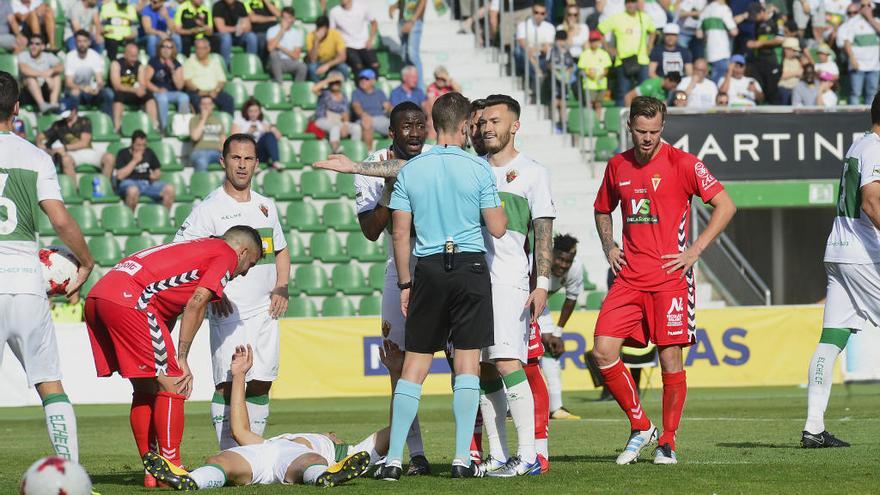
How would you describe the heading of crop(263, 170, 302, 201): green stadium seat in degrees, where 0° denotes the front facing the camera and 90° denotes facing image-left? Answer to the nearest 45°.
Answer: approximately 315°

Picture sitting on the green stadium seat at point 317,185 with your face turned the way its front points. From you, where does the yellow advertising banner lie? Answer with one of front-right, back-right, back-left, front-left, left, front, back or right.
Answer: front

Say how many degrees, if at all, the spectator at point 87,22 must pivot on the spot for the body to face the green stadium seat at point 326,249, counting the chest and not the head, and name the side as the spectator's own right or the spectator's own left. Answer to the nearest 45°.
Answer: approximately 45° to the spectator's own left

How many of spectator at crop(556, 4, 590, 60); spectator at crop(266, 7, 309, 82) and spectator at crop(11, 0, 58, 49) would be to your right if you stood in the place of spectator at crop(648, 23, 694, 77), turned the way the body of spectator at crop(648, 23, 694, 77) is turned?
3

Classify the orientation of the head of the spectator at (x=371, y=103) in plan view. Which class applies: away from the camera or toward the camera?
toward the camera

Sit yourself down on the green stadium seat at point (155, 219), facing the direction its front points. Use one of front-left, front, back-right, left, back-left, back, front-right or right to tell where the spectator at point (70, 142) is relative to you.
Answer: back

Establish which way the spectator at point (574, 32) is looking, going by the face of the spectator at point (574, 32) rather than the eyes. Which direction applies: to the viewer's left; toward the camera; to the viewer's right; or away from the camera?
toward the camera

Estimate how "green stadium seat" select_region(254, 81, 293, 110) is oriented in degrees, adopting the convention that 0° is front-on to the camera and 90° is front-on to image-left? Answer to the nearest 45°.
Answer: approximately 315°

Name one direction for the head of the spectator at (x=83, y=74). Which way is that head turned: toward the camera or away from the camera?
toward the camera

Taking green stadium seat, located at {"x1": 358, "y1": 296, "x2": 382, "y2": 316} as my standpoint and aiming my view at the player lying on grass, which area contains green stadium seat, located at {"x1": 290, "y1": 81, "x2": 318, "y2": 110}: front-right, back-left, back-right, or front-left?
back-right

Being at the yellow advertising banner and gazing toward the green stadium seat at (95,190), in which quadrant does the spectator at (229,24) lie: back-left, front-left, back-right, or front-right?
front-right

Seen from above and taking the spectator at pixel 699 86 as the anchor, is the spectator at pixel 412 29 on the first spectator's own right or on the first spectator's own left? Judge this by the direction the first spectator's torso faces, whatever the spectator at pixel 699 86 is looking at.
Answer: on the first spectator's own right

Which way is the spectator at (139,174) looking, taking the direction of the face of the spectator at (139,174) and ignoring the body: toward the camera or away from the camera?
toward the camera

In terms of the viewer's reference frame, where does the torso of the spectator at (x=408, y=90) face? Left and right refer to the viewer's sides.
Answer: facing the viewer and to the right of the viewer

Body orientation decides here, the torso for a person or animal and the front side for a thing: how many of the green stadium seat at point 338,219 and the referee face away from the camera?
1

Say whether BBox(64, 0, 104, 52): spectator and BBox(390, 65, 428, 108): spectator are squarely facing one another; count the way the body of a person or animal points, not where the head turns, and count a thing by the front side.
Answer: no

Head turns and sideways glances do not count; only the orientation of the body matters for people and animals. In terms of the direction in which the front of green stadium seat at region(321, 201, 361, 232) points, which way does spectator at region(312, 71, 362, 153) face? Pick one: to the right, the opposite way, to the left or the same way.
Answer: the same way

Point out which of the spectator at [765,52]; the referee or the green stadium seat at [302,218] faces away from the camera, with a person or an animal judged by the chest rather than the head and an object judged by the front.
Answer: the referee

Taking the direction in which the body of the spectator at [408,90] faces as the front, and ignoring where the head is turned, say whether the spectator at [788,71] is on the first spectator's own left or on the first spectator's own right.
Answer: on the first spectator's own left
